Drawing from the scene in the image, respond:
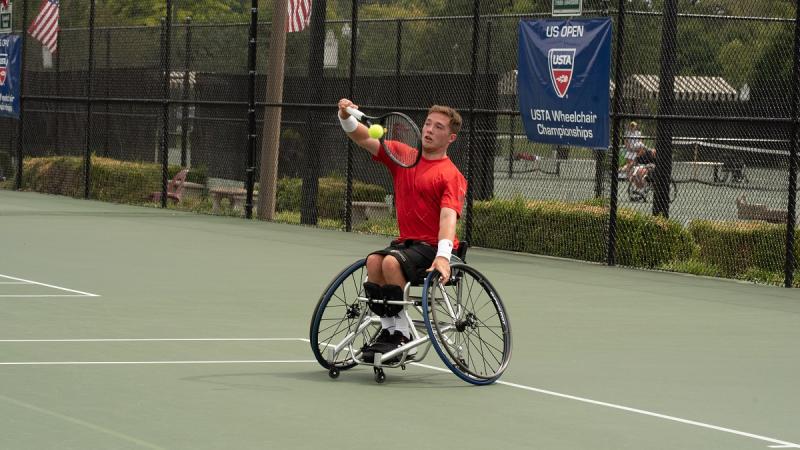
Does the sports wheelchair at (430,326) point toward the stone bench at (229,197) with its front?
no

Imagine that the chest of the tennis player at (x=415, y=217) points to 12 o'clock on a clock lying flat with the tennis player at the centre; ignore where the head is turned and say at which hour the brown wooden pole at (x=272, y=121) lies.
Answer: The brown wooden pole is roughly at 4 o'clock from the tennis player.

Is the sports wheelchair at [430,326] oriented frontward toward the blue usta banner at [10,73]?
no

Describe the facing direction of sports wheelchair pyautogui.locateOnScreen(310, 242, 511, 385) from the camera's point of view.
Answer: facing the viewer and to the left of the viewer

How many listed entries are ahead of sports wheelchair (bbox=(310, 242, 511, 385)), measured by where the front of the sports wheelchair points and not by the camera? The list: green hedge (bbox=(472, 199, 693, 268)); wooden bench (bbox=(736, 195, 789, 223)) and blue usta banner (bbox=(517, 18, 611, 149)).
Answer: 0

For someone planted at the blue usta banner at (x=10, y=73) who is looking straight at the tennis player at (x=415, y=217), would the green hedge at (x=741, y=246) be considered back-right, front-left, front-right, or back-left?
front-left

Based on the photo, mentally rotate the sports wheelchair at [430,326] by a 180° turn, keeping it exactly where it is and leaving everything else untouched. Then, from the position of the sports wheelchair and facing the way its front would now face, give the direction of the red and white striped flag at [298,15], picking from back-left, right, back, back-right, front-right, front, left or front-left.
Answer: front-left

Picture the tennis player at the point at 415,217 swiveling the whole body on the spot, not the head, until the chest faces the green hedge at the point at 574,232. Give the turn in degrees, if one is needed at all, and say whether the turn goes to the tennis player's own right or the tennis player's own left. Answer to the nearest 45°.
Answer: approximately 135° to the tennis player's own right

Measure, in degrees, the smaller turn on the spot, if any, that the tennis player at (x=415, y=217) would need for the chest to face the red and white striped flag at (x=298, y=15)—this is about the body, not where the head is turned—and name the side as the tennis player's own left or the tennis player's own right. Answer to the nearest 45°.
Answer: approximately 135° to the tennis player's own right

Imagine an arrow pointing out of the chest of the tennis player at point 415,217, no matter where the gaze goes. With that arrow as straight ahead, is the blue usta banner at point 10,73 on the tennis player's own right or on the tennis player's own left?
on the tennis player's own right

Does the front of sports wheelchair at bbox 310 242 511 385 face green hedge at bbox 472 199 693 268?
no

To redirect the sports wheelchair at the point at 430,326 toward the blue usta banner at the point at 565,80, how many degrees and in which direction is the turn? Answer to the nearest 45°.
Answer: approximately 135° to its right

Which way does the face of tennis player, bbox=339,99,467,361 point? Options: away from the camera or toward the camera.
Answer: toward the camera

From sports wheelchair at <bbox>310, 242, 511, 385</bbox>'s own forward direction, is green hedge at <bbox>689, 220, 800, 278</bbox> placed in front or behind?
behind
